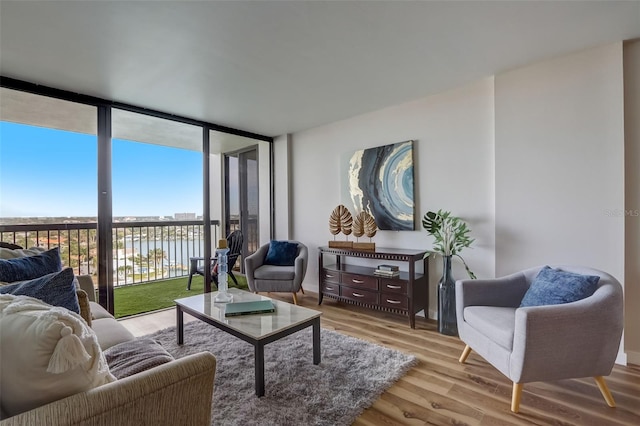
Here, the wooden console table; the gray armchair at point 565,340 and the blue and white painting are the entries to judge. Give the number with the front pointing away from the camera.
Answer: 0

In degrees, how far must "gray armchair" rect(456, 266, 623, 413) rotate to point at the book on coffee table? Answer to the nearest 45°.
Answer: approximately 45° to its right

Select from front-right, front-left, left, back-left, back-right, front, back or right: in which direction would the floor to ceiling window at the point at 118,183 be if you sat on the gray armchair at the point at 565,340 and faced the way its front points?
front-right

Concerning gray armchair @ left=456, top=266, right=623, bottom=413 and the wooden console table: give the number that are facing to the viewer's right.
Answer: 0

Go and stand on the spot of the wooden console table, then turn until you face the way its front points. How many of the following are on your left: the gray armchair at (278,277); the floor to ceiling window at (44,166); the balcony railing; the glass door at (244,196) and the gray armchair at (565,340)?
1

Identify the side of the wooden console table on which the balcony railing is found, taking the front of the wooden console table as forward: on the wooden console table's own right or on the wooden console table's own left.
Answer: on the wooden console table's own right

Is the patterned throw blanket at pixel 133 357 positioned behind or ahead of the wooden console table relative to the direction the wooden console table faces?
ahead

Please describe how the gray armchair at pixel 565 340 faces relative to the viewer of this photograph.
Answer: facing the viewer and to the left of the viewer

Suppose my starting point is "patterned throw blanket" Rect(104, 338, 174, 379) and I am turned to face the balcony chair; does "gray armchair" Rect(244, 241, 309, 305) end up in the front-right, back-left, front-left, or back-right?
front-right

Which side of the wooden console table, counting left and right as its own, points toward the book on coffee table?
front

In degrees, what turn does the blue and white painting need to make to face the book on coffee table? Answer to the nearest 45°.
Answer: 0° — it already faces it

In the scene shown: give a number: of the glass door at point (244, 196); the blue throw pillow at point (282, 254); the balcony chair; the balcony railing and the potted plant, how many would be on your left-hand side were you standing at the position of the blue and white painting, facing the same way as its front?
1

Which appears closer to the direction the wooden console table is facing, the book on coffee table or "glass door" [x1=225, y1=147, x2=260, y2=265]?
the book on coffee table

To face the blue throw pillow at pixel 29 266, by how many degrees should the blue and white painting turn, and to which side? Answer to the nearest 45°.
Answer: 0° — it already faces it

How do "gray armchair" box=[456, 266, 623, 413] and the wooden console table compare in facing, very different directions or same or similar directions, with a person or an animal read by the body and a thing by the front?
same or similar directions

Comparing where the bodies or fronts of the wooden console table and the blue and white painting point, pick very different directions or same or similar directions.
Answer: same or similar directions

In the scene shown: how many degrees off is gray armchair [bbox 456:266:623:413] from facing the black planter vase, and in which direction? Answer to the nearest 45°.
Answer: approximately 90° to its right
